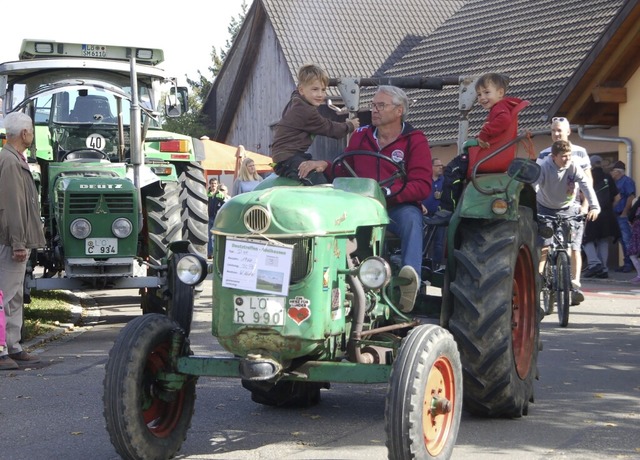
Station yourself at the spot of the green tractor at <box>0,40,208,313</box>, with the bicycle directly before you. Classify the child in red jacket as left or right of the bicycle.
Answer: right

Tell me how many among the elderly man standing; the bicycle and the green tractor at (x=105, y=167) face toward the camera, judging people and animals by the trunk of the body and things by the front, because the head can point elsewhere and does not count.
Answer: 2

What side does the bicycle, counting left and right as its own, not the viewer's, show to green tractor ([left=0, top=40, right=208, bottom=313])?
right

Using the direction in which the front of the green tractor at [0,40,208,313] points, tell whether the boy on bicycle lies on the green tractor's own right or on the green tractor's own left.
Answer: on the green tractor's own left

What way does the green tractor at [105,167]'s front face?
toward the camera

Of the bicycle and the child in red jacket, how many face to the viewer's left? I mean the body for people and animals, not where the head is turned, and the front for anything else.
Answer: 1

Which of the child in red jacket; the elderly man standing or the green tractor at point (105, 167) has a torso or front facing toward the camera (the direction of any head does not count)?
the green tractor

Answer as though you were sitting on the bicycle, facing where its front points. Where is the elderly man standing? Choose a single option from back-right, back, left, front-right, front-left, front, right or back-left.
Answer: front-right

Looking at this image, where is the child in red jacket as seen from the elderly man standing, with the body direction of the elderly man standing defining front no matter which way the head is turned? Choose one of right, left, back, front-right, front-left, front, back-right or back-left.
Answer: front-right

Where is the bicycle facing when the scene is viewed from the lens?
facing the viewer

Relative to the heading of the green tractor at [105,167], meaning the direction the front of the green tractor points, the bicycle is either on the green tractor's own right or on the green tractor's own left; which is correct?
on the green tractor's own left

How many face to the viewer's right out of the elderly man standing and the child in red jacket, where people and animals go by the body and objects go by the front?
1

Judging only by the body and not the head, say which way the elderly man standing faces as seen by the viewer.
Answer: to the viewer's right

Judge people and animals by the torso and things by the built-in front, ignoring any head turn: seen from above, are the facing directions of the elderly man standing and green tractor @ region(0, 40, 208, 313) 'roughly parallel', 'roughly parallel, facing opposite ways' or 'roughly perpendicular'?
roughly perpendicular

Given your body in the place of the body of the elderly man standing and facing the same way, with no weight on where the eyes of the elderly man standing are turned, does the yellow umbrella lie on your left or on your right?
on your left
